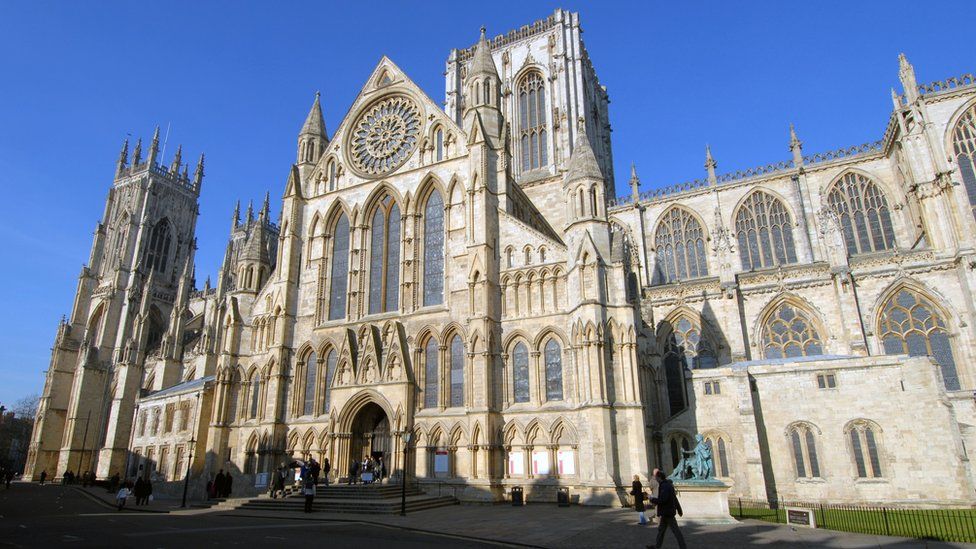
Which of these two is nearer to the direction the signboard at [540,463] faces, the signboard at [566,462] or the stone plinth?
the stone plinth

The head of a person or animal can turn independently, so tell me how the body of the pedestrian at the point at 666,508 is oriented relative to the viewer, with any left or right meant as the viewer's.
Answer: facing to the left of the viewer

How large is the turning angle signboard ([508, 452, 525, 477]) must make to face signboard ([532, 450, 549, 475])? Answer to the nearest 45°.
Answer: approximately 90° to its left

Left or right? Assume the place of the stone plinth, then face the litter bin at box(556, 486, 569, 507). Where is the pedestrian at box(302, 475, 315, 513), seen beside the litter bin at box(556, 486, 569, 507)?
left

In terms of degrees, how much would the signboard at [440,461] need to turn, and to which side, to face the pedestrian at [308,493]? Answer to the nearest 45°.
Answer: approximately 45° to its right

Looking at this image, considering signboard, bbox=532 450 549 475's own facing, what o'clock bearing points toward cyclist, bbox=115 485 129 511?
The cyclist is roughly at 3 o'clock from the signboard.

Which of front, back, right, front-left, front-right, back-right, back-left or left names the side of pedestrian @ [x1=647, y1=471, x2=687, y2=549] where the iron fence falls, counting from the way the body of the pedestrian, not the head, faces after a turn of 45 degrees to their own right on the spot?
right

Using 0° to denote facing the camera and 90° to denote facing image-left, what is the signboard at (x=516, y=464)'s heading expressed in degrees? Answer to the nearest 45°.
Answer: approximately 0°

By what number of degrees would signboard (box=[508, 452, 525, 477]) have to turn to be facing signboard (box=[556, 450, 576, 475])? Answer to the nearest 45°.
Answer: approximately 90° to its left

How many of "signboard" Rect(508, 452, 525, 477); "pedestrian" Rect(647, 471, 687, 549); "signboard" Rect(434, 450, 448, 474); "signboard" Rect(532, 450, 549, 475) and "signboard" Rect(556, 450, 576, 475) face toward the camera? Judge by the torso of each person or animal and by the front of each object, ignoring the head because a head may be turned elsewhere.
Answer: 4

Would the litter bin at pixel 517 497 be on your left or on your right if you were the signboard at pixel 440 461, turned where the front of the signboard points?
on your left
